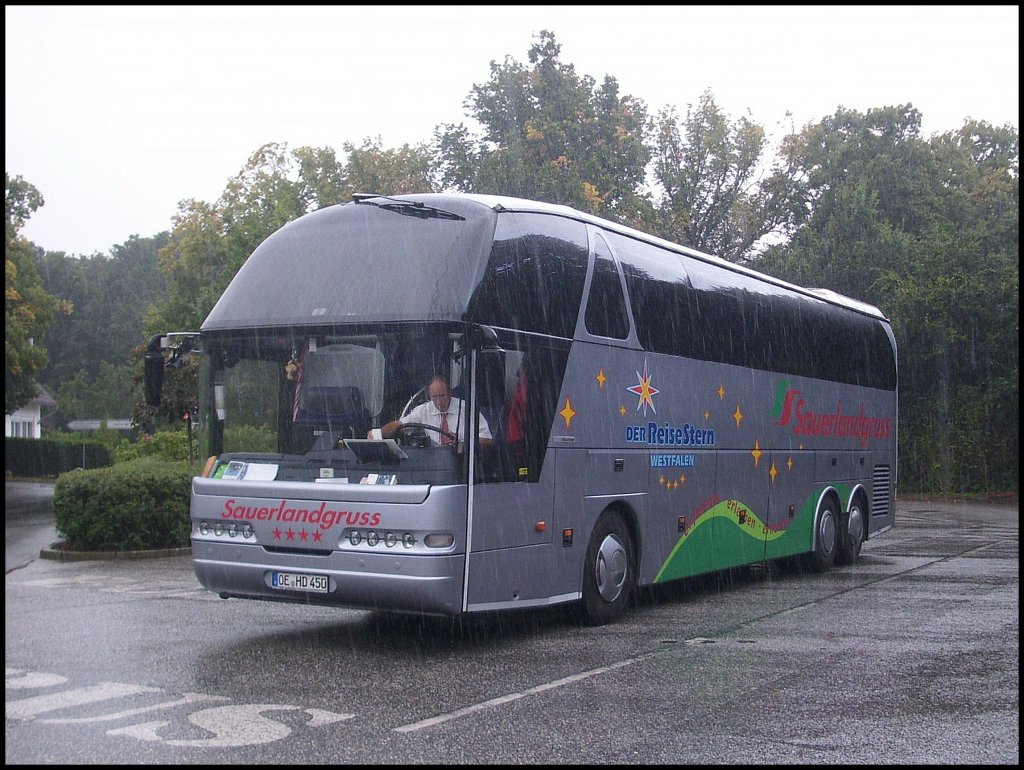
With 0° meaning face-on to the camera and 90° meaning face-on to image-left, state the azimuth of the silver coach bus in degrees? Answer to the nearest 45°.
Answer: approximately 45°

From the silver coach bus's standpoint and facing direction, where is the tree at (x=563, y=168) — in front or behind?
behind

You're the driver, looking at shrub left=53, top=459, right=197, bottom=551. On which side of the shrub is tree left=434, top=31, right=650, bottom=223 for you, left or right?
right

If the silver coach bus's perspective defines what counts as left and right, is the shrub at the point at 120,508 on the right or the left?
on its right
